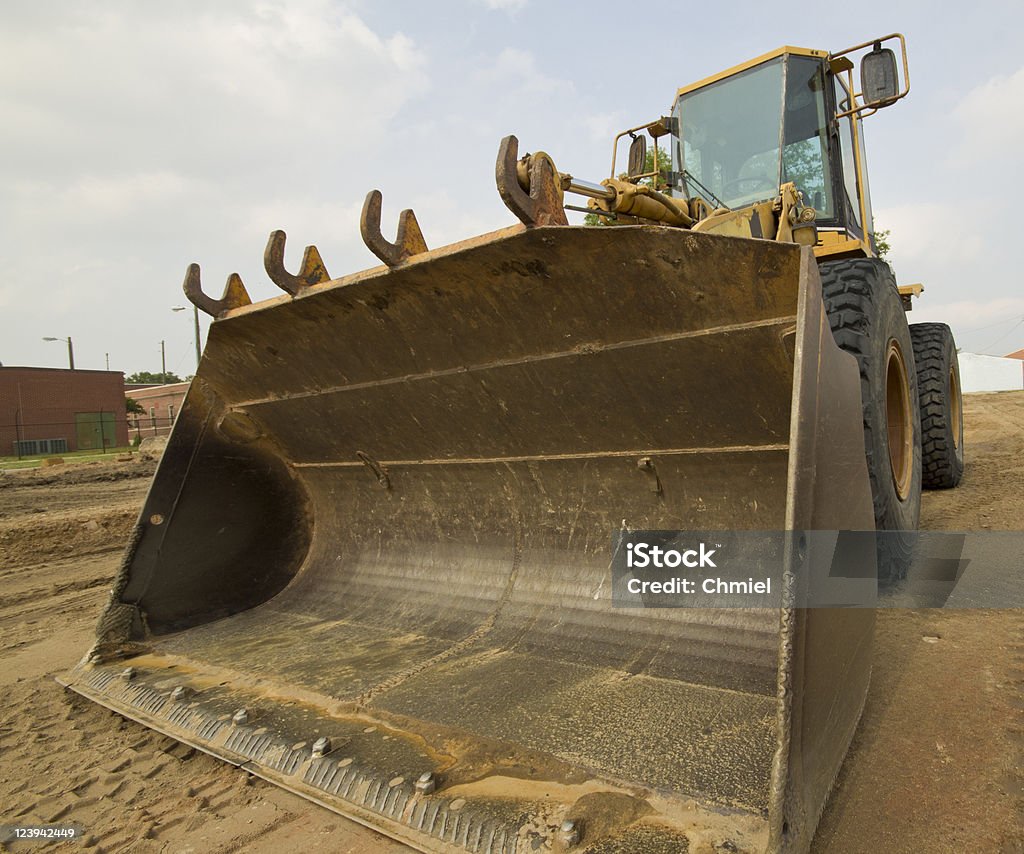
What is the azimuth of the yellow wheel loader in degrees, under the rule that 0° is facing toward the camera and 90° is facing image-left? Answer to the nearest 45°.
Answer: approximately 45°

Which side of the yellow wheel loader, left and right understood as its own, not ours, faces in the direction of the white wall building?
back

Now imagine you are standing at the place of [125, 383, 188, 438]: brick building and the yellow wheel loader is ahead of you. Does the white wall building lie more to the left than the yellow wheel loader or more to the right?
left

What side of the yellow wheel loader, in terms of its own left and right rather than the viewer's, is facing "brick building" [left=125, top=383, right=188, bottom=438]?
right

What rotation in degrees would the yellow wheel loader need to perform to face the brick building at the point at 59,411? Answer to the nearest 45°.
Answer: approximately 90° to its right
